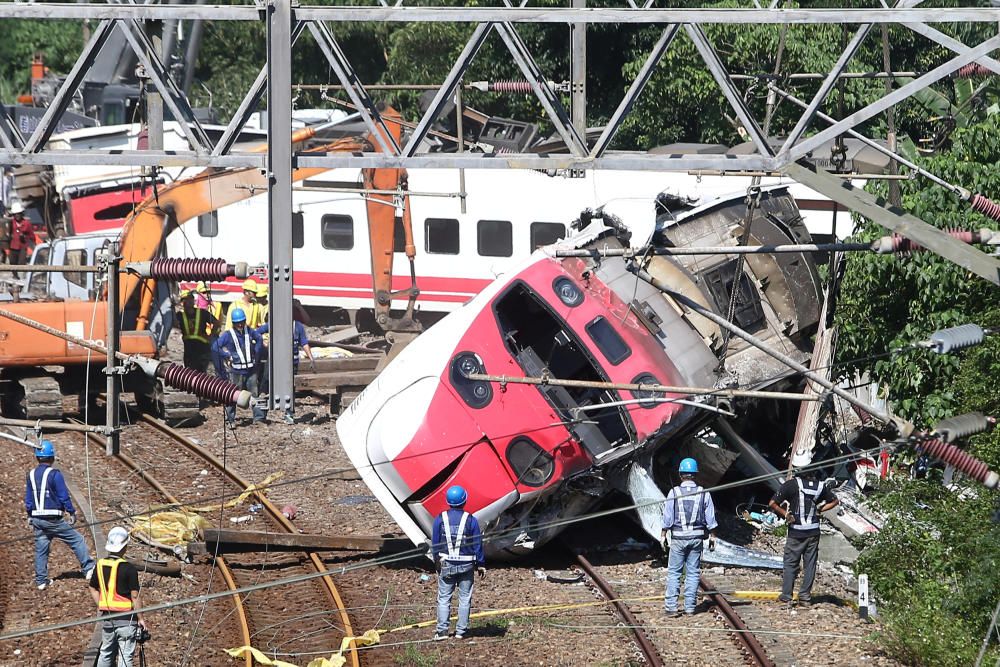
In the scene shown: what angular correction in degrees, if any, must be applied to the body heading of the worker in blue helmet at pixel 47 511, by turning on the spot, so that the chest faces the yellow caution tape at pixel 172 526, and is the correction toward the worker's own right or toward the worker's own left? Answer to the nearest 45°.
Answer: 0° — they already face it

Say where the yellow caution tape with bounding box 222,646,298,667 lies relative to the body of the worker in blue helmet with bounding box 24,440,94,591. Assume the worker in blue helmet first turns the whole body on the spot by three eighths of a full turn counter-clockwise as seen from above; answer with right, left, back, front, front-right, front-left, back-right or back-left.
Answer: back-left

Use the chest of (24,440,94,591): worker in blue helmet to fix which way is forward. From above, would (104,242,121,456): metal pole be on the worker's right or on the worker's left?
on the worker's right

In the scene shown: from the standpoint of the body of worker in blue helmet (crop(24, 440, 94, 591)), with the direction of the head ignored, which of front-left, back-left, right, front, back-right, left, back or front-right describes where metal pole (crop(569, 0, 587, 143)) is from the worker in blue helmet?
right

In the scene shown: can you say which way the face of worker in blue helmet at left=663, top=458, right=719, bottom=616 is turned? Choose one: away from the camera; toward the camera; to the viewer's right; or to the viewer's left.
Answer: away from the camera

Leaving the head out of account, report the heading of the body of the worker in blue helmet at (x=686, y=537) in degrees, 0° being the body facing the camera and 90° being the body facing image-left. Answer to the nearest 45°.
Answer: approximately 180°

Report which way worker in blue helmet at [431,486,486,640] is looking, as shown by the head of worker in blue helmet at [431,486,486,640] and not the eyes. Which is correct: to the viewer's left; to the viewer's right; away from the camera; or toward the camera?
away from the camera

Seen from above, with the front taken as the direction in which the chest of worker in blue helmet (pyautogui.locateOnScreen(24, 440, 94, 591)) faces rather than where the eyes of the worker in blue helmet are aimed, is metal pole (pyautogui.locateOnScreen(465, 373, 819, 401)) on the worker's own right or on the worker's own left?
on the worker's own right

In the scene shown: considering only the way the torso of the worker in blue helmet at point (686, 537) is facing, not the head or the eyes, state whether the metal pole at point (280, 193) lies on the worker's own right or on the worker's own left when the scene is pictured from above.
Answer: on the worker's own left

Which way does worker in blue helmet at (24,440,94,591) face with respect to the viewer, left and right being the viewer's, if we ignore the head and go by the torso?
facing away from the viewer and to the right of the viewer

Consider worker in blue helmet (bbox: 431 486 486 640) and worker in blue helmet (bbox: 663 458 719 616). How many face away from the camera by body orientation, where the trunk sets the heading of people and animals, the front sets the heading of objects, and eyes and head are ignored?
2

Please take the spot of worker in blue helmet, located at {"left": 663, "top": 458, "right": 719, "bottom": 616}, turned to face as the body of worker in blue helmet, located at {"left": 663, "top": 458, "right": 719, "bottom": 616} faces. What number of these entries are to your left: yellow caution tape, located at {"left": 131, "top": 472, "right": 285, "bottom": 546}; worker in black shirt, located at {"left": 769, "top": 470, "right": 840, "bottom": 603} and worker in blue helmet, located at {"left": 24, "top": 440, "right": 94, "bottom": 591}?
2

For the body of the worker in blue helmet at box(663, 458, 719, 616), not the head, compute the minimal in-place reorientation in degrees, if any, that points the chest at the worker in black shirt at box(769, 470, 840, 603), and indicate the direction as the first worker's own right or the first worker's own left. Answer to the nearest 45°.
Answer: approximately 90° to the first worker's own right

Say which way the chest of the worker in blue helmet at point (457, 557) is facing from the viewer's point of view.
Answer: away from the camera
